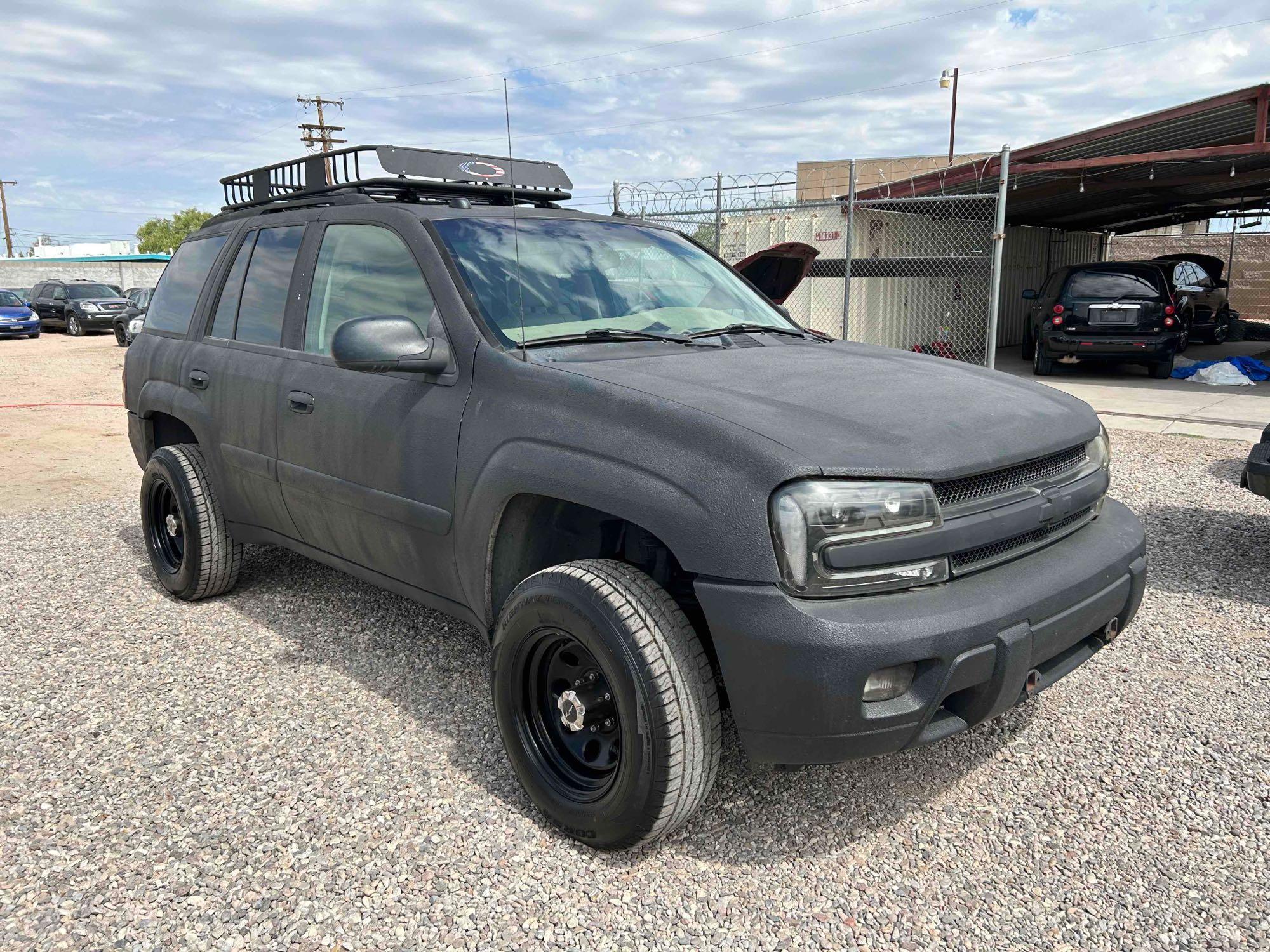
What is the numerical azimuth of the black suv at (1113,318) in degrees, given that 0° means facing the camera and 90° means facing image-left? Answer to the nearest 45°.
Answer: approximately 180°

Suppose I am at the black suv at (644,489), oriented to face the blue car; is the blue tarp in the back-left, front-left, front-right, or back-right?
front-right

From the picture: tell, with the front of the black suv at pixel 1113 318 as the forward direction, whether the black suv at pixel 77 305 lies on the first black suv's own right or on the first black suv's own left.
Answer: on the first black suv's own left

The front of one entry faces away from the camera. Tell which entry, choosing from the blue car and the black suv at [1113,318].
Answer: the black suv

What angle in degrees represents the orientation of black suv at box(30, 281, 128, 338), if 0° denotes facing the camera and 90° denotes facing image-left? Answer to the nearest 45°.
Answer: approximately 315°

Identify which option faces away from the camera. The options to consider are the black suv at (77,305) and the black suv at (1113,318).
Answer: the black suv at (1113,318)

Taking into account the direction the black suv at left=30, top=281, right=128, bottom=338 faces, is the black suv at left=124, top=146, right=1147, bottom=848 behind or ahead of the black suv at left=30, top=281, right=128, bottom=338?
ahead

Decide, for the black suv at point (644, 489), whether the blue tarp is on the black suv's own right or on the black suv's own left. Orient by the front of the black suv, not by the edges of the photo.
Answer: on the black suv's own left

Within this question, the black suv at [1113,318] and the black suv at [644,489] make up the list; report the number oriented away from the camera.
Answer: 1

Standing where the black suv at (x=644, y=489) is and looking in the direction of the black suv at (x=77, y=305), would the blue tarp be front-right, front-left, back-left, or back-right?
front-right

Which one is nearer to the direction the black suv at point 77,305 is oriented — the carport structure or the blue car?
the carport structure

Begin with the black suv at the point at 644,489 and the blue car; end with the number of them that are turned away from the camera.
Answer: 0

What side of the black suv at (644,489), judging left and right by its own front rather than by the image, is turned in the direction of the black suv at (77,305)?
back

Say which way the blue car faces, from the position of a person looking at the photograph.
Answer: facing the viewer and to the right of the viewer

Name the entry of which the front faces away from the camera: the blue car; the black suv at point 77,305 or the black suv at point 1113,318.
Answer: the black suv at point 1113,318
